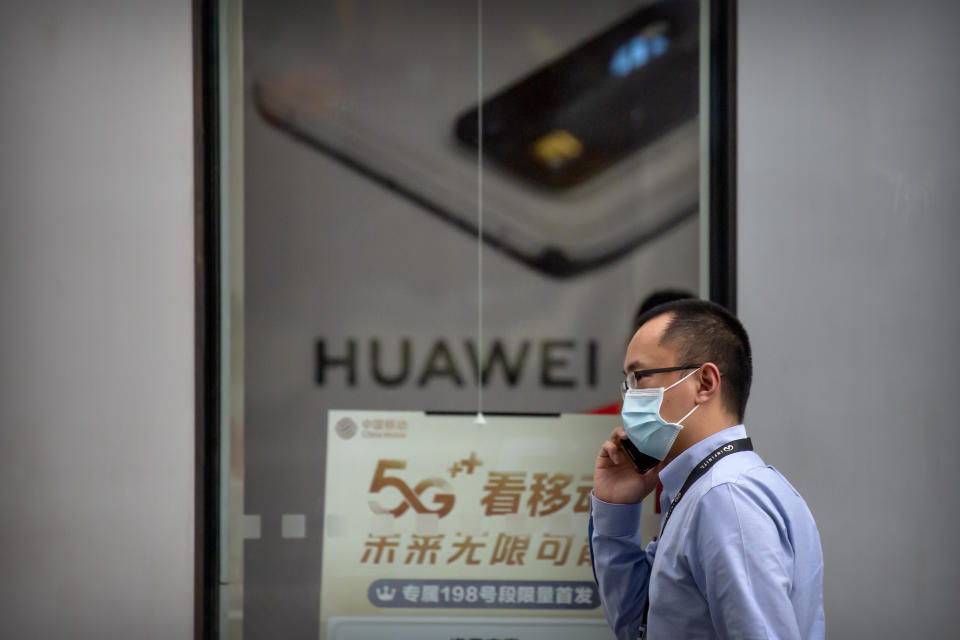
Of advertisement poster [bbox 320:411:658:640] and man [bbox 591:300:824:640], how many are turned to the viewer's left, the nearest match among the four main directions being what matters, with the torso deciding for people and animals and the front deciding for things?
1

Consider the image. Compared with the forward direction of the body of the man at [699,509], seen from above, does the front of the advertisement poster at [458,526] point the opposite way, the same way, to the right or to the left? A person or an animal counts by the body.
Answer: to the left

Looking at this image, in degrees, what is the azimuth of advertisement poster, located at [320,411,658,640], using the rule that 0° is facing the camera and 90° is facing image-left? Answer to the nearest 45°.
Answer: approximately 0°

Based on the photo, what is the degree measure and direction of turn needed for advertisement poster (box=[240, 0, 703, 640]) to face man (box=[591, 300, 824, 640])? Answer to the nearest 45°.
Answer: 0° — it already faces them

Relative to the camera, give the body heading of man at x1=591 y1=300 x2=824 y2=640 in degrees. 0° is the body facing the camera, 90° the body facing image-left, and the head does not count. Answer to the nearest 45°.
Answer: approximately 90°

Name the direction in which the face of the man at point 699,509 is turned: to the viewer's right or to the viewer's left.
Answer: to the viewer's left

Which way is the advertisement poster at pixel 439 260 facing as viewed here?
toward the camera

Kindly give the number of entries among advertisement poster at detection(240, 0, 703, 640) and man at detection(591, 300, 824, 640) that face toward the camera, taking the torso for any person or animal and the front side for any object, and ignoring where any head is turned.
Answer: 1

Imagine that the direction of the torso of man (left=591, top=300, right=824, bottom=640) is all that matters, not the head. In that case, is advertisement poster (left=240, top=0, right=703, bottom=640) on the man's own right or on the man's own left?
on the man's own right

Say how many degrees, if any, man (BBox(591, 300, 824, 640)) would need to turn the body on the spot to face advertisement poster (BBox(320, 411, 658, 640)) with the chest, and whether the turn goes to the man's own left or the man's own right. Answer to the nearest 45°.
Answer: approximately 45° to the man's own right

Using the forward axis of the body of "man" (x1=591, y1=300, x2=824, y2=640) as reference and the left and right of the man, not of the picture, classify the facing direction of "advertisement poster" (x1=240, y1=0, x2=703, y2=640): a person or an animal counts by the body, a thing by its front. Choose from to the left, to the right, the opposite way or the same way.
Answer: to the left

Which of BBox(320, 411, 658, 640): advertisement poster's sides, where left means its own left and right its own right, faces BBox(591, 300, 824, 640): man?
front

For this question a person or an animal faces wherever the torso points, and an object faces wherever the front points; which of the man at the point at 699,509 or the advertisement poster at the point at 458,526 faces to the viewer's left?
the man
